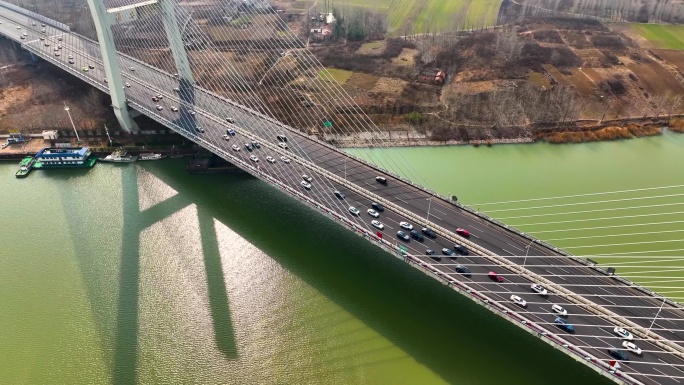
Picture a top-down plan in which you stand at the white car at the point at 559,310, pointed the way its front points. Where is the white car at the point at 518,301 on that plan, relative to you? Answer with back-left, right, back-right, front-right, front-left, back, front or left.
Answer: back-right

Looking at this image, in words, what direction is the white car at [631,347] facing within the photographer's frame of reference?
facing the viewer and to the right of the viewer

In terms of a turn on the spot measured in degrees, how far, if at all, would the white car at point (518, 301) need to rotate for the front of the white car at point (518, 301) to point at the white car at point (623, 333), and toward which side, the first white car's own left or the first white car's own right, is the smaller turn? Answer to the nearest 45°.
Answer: approximately 45° to the first white car's own left

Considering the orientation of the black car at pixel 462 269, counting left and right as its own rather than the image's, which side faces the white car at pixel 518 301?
front

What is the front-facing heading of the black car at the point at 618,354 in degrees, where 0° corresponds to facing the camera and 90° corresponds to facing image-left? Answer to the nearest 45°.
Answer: approximately 315°

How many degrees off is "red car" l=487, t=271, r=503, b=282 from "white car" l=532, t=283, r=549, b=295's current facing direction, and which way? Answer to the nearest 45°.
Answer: approximately 135° to its right

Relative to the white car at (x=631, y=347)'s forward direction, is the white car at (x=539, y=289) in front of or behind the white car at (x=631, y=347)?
behind

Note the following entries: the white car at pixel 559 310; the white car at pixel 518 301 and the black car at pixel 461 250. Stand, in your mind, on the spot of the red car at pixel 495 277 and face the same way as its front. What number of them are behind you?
1
